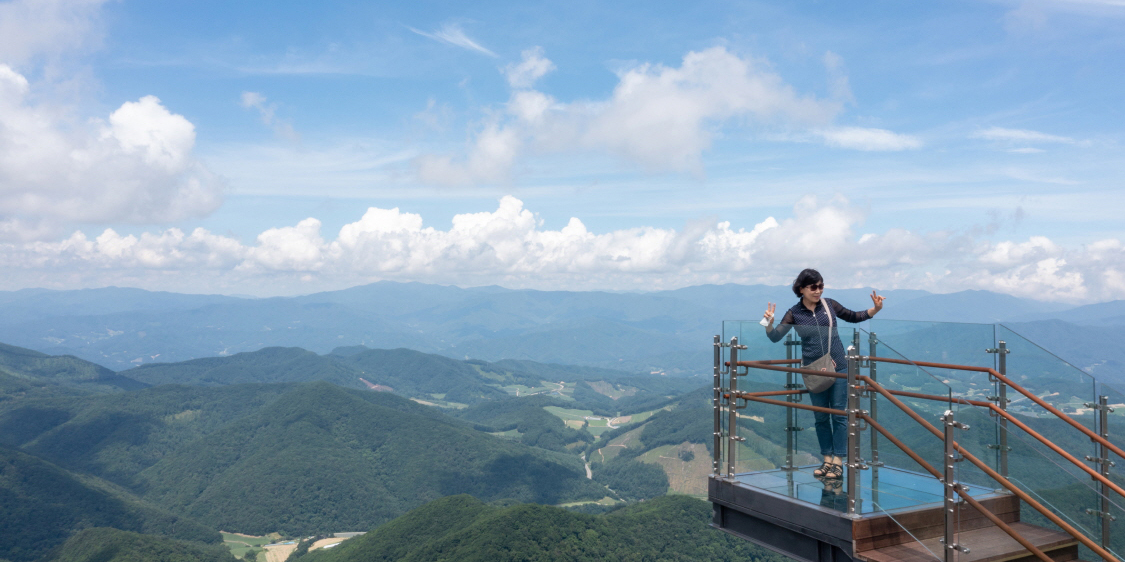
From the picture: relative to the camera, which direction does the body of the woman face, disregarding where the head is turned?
toward the camera
